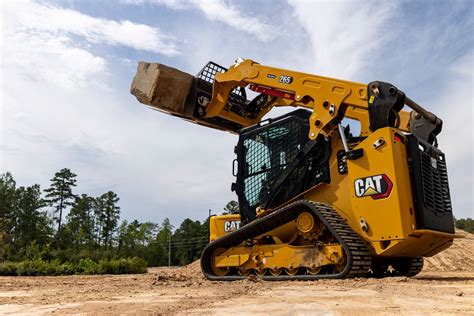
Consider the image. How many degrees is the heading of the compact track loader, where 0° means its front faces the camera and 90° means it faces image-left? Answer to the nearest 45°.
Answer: approximately 135°
